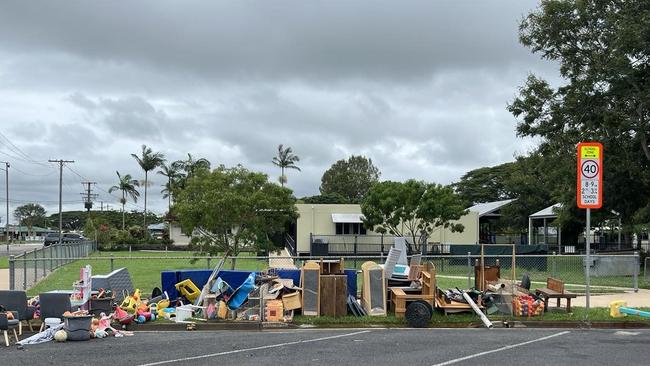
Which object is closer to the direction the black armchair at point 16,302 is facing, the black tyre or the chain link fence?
the black tyre

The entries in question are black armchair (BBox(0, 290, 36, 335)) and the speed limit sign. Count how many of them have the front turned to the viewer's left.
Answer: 0

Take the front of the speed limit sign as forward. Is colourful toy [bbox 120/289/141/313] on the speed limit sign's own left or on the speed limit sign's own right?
on the speed limit sign's own right

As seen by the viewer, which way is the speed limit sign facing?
toward the camera

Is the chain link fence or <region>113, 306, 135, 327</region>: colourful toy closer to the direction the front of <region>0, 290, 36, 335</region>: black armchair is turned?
the colourful toy

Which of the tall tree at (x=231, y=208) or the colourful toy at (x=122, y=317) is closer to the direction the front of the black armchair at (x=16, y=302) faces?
the colourful toy
